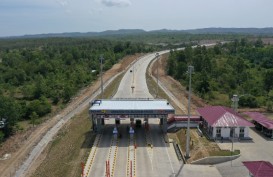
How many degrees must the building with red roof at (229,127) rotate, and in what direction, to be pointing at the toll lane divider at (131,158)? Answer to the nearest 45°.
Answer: approximately 45° to its right

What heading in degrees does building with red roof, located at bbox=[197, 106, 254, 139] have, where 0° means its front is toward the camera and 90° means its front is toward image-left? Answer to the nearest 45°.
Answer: approximately 0°

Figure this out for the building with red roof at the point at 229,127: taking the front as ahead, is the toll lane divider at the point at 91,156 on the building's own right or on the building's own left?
on the building's own right

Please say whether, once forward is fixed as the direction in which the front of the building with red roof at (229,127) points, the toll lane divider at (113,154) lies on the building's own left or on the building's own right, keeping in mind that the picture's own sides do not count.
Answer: on the building's own right
